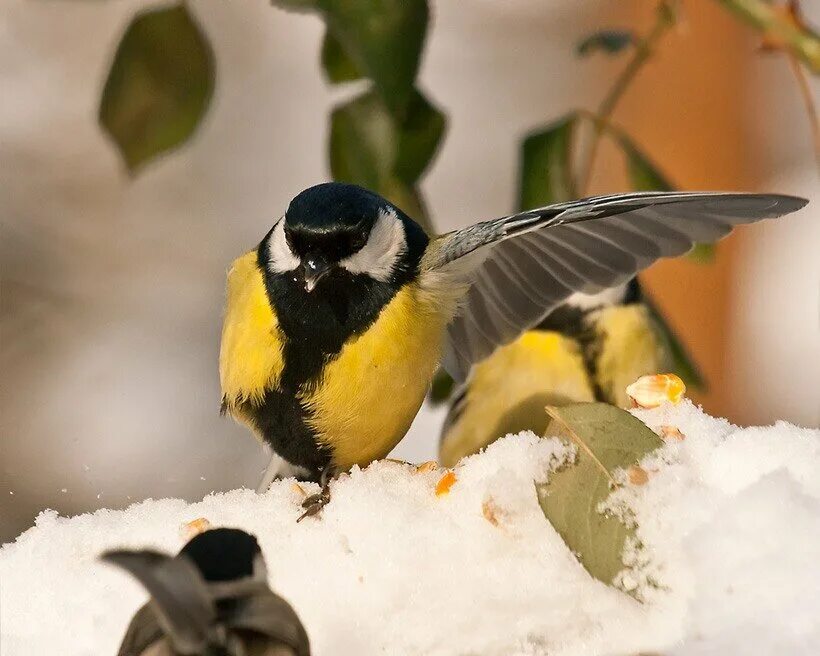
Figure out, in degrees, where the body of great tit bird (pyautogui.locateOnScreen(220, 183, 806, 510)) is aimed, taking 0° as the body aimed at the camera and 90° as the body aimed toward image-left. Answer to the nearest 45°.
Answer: approximately 0°
